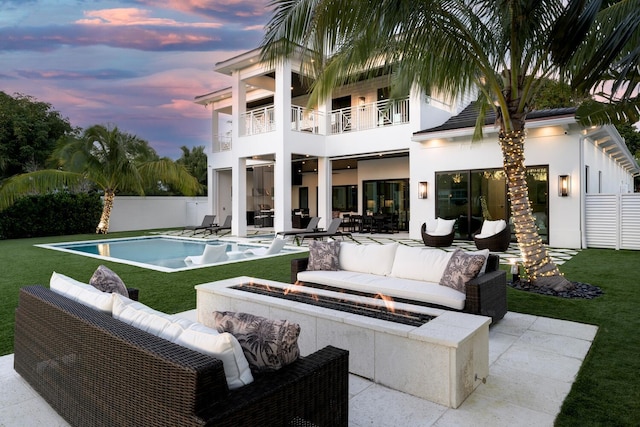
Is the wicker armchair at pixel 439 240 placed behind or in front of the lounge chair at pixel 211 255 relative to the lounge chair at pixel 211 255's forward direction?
behind

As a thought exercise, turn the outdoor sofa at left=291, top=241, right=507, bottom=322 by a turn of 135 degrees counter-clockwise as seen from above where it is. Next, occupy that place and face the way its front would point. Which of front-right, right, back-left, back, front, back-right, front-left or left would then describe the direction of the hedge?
back-left

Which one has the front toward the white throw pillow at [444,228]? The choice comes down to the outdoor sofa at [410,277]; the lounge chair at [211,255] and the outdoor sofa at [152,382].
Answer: the outdoor sofa at [152,382]

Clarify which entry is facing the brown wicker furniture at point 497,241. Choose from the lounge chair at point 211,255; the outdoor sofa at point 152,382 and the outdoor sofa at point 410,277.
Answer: the outdoor sofa at point 152,382

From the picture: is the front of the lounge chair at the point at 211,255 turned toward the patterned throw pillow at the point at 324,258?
no

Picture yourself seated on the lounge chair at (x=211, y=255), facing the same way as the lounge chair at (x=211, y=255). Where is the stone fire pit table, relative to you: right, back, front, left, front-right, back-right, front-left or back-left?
left

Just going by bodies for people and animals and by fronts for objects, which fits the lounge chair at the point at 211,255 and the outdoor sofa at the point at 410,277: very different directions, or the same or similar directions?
same or similar directions

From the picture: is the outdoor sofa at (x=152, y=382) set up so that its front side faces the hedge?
no

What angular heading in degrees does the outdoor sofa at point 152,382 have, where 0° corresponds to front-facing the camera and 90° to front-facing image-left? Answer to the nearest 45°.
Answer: approximately 225°

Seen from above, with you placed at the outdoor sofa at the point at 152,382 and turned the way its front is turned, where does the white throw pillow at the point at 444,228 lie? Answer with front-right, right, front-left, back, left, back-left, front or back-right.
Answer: front

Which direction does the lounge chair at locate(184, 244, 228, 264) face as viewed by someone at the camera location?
facing to the left of the viewer

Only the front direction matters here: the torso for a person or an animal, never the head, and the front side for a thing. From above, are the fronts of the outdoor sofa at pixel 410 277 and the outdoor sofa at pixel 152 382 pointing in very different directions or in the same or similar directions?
very different directions

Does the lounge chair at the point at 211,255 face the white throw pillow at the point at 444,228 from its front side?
no

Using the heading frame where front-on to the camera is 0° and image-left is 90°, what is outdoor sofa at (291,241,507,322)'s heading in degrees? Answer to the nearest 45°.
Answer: approximately 45°

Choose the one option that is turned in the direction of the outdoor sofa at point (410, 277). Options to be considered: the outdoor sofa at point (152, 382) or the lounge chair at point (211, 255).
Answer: the outdoor sofa at point (152, 382)
